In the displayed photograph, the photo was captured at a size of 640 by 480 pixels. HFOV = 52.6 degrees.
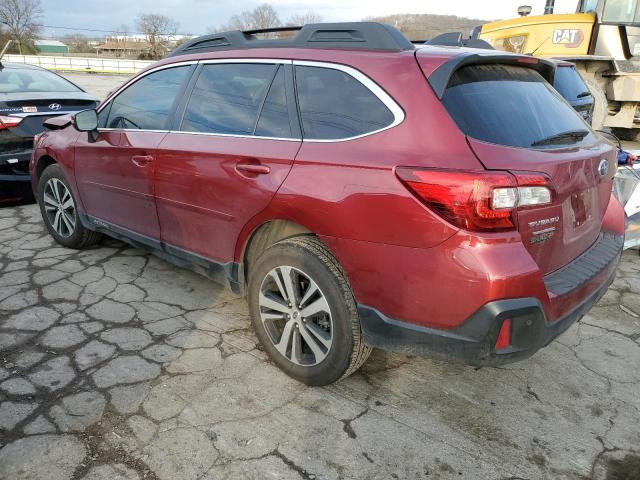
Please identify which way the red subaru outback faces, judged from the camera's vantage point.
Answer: facing away from the viewer and to the left of the viewer

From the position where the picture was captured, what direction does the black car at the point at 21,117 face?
facing away from the viewer and to the left of the viewer

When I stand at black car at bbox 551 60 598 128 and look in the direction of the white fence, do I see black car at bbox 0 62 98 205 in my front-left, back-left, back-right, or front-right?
front-left

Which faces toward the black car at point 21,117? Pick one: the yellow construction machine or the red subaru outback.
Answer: the red subaru outback

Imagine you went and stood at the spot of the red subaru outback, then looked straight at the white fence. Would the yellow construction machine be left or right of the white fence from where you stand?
right

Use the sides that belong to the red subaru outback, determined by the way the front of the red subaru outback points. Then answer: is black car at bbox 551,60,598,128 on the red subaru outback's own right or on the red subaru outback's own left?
on the red subaru outback's own right

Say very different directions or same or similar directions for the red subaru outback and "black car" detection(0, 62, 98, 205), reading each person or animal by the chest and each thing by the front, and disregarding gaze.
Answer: same or similar directions

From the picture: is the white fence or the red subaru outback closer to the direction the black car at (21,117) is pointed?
the white fence

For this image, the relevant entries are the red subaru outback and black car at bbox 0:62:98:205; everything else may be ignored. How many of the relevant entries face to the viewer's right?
0
